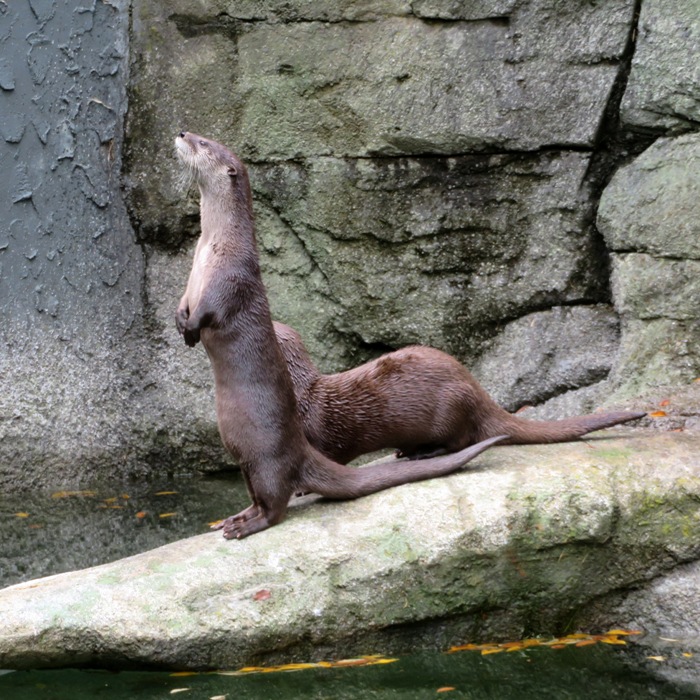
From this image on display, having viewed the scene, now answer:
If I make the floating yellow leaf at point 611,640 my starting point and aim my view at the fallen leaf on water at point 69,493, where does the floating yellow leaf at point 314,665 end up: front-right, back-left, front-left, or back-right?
front-left

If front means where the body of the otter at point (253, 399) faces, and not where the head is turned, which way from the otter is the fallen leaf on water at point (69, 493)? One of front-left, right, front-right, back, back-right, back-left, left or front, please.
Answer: front-right

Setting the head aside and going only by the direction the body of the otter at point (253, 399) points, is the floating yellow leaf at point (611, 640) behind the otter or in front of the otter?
behind

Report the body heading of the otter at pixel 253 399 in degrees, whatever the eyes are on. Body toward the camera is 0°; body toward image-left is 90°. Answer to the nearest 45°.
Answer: approximately 90°
